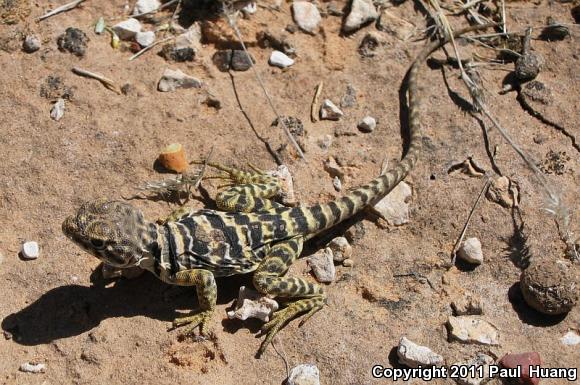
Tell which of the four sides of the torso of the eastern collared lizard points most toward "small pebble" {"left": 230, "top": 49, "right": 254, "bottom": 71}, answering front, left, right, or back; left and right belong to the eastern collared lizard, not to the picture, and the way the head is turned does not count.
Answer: right

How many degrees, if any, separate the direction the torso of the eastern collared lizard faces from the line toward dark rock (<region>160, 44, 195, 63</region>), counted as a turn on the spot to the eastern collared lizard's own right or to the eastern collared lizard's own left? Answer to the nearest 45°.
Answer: approximately 90° to the eastern collared lizard's own right

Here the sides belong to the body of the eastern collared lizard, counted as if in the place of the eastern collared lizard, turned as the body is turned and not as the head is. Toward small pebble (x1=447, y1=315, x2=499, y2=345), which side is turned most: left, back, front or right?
back

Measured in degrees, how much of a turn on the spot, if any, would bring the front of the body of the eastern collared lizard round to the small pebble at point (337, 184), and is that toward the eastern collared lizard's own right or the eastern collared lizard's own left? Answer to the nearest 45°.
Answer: approximately 135° to the eastern collared lizard's own right

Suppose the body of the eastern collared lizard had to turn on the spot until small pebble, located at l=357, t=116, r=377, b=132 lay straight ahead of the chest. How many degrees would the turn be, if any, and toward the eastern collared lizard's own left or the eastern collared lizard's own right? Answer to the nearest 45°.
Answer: approximately 135° to the eastern collared lizard's own right

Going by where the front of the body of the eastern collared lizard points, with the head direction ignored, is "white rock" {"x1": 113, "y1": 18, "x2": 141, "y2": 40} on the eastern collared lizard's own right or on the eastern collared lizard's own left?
on the eastern collared lizard's own right

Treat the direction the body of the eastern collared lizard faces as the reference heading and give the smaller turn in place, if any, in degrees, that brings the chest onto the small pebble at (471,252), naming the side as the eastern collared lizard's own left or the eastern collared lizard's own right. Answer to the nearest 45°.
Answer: approximately 180°

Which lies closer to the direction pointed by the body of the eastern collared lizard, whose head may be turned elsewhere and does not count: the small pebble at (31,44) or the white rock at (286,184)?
the small pebble

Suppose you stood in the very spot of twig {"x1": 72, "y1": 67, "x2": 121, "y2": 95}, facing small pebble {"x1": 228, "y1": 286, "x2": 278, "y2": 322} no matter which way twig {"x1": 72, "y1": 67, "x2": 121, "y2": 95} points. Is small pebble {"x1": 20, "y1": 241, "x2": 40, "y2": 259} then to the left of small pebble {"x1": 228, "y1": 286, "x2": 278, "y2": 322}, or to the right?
right

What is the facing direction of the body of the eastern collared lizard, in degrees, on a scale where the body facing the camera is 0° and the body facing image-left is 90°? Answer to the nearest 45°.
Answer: approximately 90°

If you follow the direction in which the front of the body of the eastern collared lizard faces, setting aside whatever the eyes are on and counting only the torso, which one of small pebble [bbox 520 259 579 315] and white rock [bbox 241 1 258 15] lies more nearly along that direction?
the white rock

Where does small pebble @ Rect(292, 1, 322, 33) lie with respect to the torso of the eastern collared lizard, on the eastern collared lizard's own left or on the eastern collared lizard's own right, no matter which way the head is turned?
on the eastern collared lizard's own right

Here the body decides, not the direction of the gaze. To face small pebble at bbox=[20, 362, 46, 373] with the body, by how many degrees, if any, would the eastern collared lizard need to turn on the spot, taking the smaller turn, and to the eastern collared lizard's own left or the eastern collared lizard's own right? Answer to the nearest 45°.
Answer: approximately 45° to the eastern collared lizard's own left

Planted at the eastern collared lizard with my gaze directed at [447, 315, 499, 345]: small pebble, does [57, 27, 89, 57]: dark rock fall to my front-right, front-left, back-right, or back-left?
back-left
